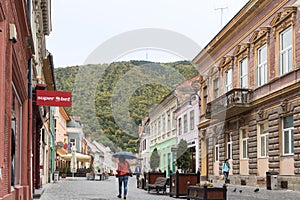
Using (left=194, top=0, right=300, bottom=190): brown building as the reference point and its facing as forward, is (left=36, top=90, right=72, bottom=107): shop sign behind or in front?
in front

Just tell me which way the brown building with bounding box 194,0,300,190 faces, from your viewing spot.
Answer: facing the viewer and to the left of the viewer

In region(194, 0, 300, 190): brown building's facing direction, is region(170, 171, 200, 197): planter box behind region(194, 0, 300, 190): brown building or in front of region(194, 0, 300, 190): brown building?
in front

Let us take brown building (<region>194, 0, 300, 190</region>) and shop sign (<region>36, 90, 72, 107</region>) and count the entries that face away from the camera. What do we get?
0

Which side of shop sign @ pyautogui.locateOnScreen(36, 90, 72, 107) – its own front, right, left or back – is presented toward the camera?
front

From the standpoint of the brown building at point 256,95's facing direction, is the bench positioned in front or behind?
in front

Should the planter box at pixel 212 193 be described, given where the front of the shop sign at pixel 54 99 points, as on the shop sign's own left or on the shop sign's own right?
on the shop sign's own left
